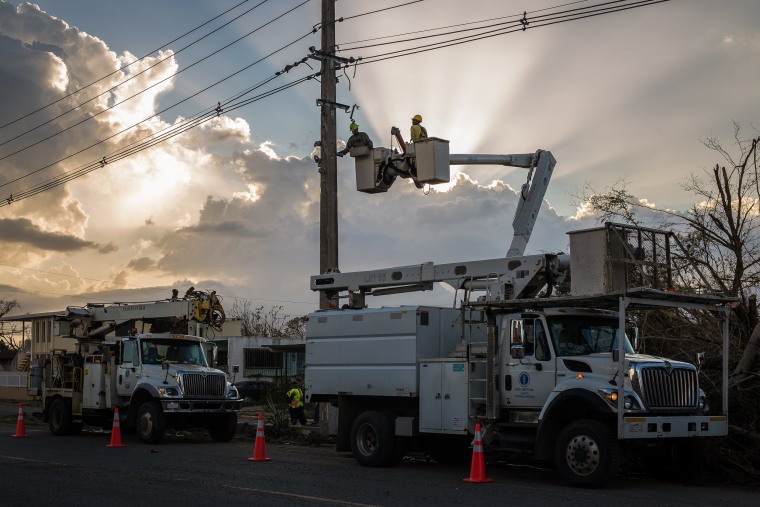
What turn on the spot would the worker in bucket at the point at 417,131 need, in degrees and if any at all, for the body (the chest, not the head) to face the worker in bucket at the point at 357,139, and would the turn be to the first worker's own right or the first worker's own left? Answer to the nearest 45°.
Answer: approximately 45° to the first worker's own right

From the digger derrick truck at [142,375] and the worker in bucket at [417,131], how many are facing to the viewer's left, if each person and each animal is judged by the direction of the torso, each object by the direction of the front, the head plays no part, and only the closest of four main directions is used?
1

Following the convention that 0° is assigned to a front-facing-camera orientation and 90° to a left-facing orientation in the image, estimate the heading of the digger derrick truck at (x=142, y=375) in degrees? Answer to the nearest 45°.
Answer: approximately 315°

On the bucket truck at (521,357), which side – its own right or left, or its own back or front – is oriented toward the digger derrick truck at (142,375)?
back

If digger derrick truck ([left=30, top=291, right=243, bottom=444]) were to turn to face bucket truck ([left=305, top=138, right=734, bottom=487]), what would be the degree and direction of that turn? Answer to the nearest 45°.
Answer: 0° — it already faces it

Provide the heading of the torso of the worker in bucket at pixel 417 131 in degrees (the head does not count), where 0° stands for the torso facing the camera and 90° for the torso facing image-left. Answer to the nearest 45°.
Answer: approximately 90°

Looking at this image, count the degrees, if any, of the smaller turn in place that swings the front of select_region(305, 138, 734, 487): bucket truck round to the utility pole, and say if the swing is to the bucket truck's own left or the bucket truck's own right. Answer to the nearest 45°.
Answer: approximately 180°

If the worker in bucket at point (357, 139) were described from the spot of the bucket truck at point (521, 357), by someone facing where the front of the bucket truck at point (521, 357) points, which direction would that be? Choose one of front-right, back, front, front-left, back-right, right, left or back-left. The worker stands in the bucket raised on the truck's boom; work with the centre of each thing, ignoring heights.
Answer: back
